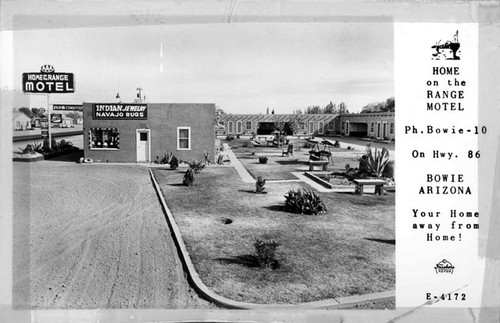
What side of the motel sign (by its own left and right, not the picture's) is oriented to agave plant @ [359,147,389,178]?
left

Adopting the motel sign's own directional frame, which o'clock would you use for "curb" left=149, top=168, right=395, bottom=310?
The curb is roughly at 12 o'clock from the motel sign.

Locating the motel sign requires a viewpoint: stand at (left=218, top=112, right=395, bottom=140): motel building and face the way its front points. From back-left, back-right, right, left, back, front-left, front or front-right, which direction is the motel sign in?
right

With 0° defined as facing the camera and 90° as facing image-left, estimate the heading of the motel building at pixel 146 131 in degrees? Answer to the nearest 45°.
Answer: approximately 0°
